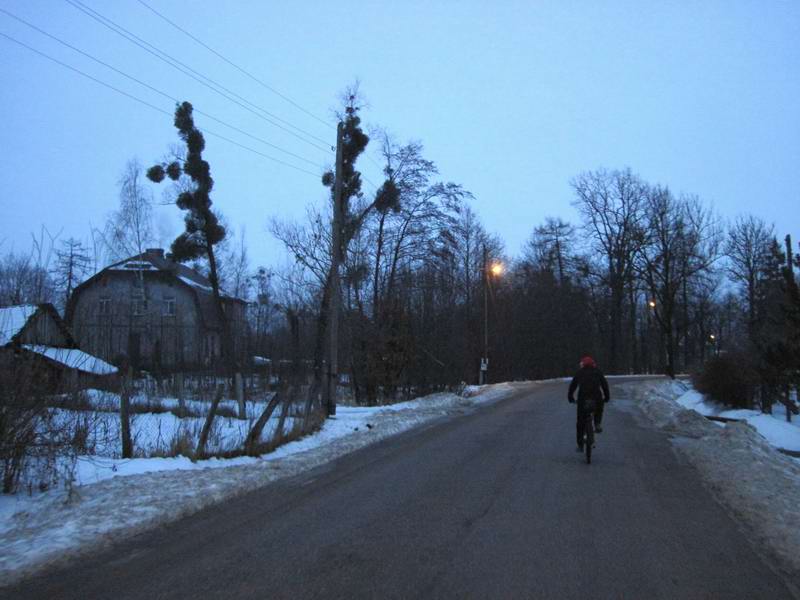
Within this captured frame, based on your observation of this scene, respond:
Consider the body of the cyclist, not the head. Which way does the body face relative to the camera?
away from the camera

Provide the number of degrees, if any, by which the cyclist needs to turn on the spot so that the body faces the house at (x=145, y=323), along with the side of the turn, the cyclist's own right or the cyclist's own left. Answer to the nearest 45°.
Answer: approximately 45° to the cyclist's own left

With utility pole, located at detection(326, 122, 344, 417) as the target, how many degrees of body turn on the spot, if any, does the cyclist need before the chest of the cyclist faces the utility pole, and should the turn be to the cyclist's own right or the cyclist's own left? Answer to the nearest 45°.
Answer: approximately 45° to the cyclist's own left

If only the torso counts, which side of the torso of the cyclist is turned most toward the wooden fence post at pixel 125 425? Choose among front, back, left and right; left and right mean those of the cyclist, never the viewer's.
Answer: left

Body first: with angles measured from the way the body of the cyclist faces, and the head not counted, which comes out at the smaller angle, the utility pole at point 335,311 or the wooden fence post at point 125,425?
the utility pole

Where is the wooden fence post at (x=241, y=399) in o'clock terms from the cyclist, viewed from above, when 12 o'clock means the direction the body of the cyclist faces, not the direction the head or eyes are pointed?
The wooden fence post is roughly at 10 o'clock from the cyclist.
